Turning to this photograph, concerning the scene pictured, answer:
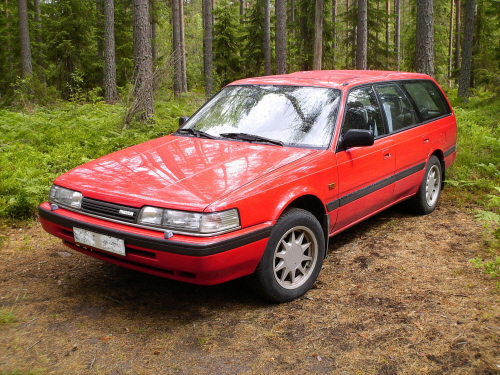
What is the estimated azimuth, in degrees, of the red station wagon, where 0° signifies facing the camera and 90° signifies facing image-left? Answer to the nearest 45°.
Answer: approximately 45°
